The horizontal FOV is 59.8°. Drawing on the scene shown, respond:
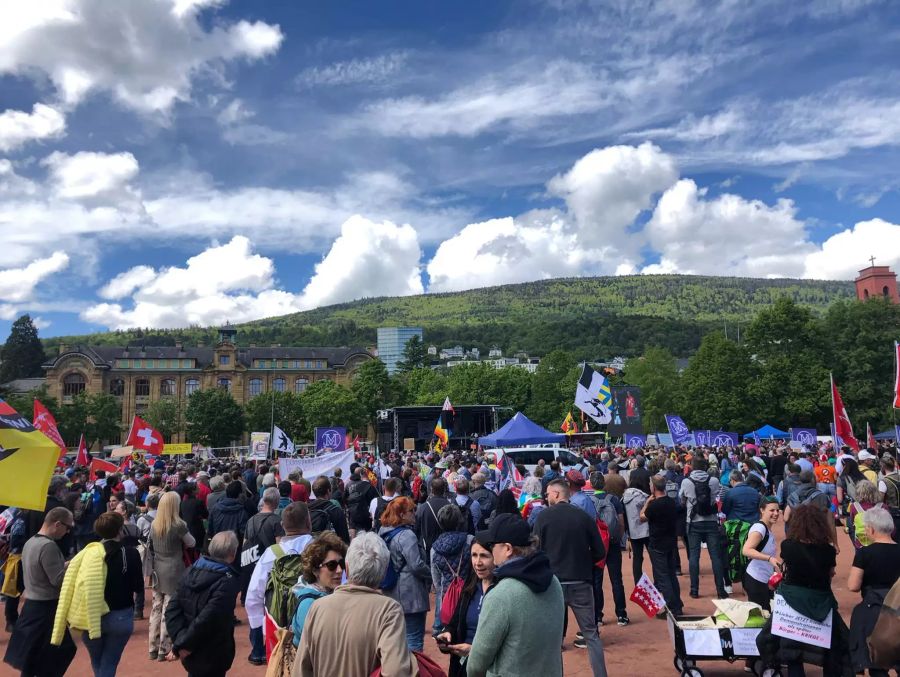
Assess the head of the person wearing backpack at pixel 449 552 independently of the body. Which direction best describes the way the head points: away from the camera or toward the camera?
away from the camera

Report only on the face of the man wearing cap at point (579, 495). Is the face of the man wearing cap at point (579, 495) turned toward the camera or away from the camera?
away from the camera

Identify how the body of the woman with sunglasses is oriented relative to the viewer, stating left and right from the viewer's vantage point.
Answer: facing the viewer and to the right of the viewer

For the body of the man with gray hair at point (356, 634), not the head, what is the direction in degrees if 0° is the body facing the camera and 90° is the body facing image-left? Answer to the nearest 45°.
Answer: approximately 180°

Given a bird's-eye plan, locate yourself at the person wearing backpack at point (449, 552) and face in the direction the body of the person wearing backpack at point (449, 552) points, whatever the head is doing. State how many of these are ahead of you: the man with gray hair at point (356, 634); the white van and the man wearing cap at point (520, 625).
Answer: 1

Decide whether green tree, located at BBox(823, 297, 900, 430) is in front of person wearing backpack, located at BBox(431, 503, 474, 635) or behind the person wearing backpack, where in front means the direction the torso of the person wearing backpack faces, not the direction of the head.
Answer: in front

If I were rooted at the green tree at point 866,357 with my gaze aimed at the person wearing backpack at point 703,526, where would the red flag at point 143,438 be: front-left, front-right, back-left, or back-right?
front-right

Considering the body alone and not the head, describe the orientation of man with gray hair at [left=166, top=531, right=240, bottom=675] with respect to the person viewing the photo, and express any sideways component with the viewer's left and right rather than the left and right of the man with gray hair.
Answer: facing away from the viewer and to the right of the viewer

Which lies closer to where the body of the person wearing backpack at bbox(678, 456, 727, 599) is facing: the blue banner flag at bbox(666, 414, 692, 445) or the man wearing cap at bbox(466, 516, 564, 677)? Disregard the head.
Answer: the blue banner flag

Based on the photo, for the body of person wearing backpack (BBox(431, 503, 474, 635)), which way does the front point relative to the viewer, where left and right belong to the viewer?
facing away from the viewer

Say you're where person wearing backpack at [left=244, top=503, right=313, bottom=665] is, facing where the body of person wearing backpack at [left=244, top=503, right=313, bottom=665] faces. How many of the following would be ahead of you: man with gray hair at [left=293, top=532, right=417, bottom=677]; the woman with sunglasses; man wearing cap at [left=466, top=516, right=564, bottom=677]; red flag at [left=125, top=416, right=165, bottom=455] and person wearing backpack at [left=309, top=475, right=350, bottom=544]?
2

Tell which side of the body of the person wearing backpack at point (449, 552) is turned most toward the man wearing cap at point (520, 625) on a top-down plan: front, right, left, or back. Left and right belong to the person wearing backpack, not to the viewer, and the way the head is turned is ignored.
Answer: back

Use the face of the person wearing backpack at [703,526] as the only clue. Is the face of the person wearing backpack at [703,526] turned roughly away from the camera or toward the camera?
away from the camera

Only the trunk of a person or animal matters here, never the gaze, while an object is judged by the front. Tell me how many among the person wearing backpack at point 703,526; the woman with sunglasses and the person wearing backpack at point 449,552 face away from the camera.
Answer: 2

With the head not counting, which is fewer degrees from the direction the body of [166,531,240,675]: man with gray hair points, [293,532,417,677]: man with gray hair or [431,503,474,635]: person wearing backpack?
the person wearing backpack

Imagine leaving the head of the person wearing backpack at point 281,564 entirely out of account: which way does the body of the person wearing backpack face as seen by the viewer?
away from the camera

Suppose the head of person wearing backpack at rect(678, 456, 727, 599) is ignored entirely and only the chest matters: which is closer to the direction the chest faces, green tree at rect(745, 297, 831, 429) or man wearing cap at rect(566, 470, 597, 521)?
the green tree

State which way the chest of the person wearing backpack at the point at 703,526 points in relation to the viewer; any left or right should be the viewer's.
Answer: facing away from the viewer

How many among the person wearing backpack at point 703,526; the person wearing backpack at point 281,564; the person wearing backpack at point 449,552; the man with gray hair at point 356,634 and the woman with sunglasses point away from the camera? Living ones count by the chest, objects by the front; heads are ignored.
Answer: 4

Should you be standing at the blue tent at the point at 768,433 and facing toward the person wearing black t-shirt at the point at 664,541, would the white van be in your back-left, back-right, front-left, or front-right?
front-right

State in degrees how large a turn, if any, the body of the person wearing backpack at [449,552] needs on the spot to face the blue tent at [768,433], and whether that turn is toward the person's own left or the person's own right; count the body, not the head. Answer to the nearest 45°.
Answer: approximately 45° to the person's own right
